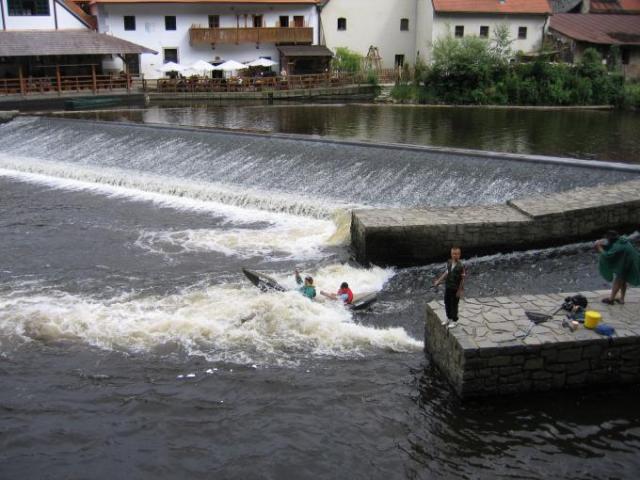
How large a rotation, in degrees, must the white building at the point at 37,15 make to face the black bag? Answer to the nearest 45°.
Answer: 0° — it already faces it

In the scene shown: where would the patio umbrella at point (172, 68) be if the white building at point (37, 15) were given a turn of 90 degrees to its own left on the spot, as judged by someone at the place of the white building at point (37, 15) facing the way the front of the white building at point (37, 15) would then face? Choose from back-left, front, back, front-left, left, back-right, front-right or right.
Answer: front

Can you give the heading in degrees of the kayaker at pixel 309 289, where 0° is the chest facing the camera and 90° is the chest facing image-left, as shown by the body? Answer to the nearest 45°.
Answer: approximately 135°

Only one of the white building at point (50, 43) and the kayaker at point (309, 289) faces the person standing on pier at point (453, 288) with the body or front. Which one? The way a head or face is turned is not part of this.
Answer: the white building

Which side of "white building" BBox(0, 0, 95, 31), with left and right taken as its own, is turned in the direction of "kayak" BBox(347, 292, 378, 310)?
front

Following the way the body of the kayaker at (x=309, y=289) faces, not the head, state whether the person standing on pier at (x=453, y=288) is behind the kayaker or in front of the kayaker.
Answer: behind

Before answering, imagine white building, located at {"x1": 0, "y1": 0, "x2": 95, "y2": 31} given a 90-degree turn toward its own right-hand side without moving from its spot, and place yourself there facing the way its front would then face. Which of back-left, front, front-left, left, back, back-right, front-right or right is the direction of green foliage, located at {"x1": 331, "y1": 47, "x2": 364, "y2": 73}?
back

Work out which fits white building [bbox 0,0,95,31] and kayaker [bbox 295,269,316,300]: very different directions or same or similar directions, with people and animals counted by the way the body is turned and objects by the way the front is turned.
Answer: very different directions

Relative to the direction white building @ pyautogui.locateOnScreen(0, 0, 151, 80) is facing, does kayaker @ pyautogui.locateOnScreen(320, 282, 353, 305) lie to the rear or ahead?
ahead

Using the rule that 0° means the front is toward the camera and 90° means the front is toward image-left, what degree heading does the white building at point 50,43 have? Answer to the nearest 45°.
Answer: approximately 0°

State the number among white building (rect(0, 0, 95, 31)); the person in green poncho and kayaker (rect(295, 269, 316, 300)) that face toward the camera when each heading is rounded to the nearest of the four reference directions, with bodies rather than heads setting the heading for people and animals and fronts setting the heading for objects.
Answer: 1

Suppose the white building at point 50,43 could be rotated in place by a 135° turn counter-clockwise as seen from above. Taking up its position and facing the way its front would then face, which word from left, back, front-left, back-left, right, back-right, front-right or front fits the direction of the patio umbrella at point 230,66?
front-right
